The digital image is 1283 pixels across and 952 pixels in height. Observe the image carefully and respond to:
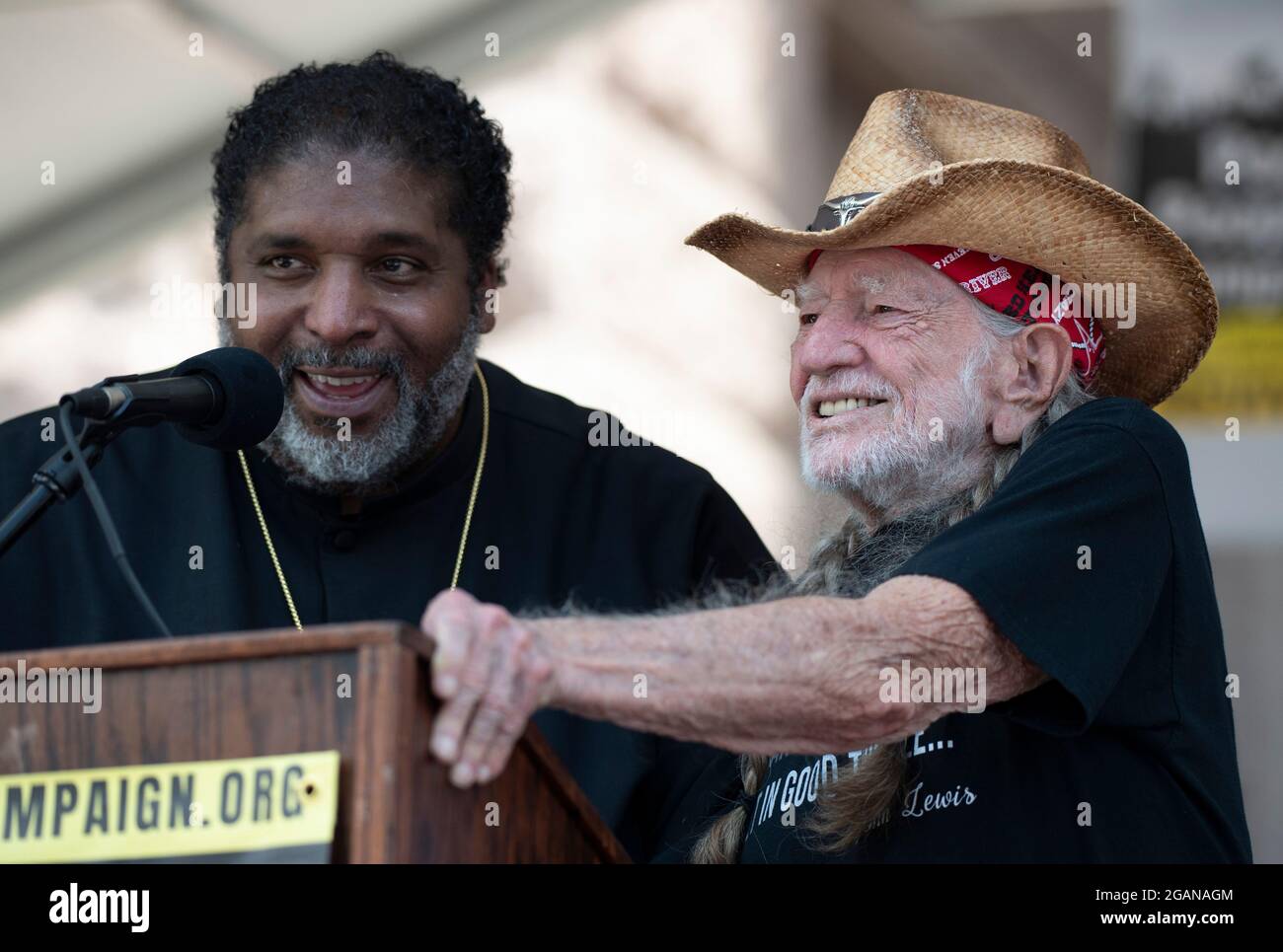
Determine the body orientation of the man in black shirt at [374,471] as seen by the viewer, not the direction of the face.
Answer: toward the camera

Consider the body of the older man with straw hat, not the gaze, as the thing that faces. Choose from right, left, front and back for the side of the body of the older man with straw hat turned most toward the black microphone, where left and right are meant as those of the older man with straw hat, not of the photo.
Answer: front

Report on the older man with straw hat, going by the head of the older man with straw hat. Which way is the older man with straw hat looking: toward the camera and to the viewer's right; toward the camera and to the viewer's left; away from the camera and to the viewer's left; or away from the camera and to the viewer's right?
toward the camera and to the viewer's left

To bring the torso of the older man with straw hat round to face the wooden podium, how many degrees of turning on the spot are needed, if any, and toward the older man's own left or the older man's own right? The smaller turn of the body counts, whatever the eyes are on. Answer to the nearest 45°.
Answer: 0° — they already face it

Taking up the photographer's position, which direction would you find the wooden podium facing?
facing the viewer and to the left of the viewer

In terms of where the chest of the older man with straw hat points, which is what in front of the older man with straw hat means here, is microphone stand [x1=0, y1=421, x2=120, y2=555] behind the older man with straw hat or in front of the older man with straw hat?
in front

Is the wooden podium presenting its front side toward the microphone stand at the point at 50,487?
no

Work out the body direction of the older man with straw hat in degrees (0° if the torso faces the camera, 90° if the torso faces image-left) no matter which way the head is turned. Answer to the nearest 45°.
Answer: approximately 45°

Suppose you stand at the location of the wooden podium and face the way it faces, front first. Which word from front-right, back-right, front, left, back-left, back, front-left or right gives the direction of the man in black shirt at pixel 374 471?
back-right

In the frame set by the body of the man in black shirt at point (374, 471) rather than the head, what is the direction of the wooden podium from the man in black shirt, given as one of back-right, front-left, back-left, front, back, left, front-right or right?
front

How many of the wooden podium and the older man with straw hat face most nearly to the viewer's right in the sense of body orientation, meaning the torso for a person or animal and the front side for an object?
0

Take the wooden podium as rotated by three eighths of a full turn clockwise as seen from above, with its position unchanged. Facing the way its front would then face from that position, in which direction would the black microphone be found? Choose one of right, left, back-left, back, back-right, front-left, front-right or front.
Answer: front

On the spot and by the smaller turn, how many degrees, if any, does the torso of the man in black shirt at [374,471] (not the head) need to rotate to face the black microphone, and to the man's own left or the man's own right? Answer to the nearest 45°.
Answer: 0° — they already face it

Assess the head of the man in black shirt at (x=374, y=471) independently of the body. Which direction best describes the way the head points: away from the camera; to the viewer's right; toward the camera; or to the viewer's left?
toward the camera
